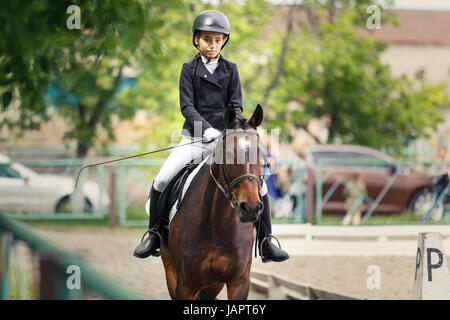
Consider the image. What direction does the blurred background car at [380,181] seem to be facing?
to the viewer's right

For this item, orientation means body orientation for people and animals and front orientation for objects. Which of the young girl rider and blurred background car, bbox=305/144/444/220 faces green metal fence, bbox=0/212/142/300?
the young girl rider

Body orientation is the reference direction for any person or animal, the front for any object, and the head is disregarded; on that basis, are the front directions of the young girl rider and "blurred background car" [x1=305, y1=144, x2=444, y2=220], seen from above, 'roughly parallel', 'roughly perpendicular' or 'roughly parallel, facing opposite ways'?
roughly perpendicular

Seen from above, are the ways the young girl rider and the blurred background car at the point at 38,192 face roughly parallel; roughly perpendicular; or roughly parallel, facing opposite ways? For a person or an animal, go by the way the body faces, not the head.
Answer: roughly perpendicular

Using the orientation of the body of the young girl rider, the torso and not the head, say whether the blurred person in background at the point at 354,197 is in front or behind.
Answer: behind

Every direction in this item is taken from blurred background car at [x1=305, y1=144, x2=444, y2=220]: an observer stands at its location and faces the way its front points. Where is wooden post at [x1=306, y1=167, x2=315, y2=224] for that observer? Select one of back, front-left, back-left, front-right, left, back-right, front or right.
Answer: back-right

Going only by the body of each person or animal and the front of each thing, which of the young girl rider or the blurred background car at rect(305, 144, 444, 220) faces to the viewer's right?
the blurred background car

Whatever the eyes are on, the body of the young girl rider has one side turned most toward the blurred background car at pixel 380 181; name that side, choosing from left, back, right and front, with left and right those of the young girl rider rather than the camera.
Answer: back
